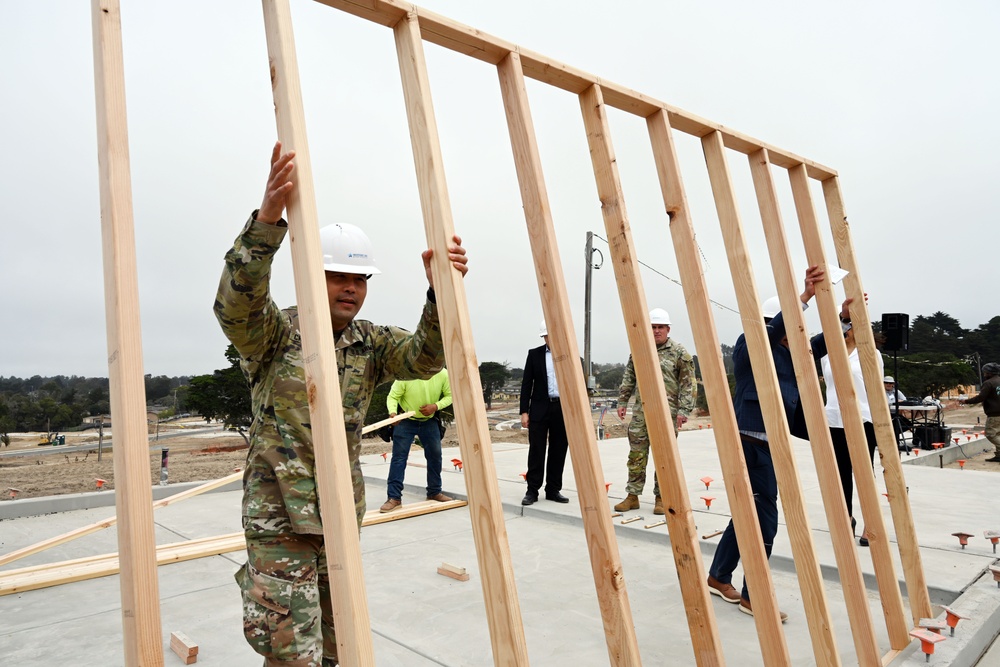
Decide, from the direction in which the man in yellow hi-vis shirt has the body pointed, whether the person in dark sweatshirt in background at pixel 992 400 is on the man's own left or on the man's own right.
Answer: on the man's own left

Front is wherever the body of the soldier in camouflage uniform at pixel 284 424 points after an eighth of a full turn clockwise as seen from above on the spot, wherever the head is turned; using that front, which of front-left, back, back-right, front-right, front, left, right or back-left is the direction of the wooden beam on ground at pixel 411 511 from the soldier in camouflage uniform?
back

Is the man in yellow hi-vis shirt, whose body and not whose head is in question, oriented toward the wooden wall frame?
yes

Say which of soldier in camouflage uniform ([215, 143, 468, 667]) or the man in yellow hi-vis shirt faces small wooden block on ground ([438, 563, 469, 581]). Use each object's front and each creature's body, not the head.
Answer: the man in yellow hi-vis shirt

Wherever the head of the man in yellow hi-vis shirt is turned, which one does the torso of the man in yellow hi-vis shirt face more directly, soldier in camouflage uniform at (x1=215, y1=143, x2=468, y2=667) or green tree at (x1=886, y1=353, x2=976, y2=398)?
the soldier in camouflage uniform

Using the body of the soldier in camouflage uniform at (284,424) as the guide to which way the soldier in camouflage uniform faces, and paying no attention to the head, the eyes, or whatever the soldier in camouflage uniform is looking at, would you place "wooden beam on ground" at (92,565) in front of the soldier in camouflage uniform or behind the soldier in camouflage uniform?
behind

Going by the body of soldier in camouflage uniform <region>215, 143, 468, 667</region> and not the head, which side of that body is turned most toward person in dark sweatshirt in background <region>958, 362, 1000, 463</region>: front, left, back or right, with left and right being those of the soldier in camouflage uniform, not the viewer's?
left

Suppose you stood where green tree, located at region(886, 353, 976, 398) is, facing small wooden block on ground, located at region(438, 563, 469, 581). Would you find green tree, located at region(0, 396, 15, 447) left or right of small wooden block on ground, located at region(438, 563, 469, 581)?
right

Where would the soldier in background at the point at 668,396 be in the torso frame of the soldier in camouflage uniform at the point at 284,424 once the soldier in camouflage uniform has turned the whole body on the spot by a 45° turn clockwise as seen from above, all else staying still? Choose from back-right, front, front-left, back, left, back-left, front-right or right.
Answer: back-left

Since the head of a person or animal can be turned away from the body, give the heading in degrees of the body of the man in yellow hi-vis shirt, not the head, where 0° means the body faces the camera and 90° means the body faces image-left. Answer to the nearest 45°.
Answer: approximately 0°

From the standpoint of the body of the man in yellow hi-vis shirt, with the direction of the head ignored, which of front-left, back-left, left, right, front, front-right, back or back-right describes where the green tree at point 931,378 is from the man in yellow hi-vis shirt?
back-left

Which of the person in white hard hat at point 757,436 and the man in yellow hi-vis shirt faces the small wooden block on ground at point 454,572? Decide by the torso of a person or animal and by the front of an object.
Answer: the man in yellow hi-vis shirt
